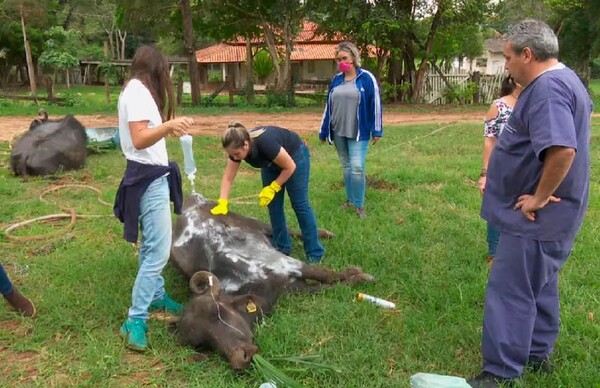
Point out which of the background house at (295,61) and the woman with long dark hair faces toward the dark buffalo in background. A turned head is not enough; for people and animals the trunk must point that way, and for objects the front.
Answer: the background house

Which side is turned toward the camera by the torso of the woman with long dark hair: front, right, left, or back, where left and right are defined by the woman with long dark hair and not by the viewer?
right

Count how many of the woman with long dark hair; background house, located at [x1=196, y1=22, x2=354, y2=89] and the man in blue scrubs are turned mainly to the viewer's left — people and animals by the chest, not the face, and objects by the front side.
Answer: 1

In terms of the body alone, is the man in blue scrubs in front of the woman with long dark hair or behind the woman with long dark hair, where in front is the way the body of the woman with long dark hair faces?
in front

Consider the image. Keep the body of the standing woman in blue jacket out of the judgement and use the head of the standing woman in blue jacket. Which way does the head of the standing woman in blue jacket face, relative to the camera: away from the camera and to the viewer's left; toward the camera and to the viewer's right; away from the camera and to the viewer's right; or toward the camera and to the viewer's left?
toward the camera and to the viewer's left

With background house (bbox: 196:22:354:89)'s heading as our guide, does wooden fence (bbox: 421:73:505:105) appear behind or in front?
in front

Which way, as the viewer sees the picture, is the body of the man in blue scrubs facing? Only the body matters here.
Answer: to the viewer's left

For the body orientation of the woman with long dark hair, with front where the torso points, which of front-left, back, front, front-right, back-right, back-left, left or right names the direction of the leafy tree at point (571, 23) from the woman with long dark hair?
front-left

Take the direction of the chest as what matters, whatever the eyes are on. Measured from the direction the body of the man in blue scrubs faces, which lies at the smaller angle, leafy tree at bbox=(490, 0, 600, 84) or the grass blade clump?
the grass blade clump

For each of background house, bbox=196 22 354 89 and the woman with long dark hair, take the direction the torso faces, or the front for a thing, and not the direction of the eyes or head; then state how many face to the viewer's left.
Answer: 0

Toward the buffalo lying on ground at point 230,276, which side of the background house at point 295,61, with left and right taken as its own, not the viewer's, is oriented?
front

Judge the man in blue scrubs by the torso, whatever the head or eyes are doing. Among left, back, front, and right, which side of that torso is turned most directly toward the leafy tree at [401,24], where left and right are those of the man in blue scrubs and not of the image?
right

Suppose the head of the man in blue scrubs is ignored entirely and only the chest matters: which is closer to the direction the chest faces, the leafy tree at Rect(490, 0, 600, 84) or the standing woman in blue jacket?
the standing woman in blue jacket
